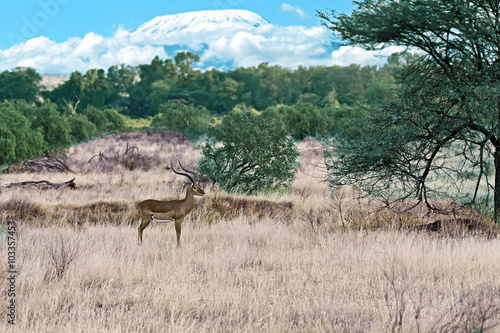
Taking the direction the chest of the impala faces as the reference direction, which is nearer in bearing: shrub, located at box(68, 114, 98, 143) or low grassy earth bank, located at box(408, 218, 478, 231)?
the low grassy earth bank

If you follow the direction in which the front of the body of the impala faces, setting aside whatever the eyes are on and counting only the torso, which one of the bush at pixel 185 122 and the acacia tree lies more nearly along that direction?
the acacia tree

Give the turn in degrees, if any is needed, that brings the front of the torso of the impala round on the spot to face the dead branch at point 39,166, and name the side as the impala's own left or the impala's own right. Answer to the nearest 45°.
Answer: approximately 90° to the impala's own left

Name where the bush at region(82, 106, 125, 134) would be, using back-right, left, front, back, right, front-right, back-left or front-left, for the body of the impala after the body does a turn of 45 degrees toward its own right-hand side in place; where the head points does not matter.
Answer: back-left

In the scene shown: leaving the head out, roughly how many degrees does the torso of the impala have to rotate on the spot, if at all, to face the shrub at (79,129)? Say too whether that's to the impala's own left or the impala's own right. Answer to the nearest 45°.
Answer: approximately 90° to the impala's own left

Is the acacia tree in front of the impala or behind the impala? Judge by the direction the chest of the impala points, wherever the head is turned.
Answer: in front

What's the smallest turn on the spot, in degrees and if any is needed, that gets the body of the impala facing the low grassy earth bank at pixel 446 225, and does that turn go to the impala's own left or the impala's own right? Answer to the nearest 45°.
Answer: approximately 45° to the impala's own left

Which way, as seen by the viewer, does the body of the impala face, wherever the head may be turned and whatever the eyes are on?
to the viewer's right
